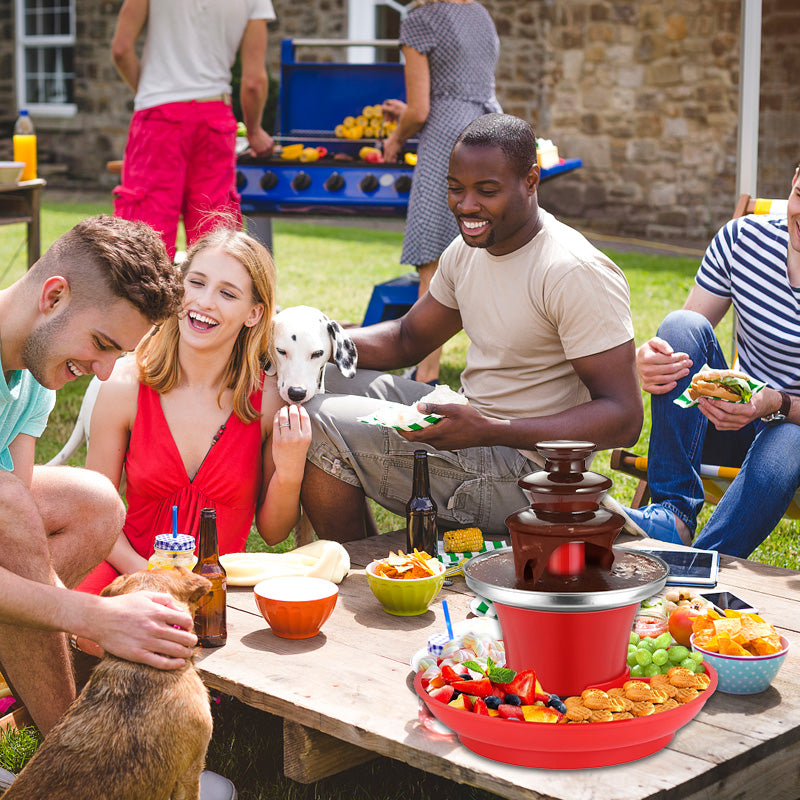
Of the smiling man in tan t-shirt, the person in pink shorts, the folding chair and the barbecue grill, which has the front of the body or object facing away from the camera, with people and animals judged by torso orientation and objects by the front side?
the person in pink shorts

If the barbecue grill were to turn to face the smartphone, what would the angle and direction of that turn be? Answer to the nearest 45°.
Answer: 0° — it already faces it

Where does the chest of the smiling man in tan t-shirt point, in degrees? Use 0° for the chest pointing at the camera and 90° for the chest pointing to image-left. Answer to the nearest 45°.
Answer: approximately 45°

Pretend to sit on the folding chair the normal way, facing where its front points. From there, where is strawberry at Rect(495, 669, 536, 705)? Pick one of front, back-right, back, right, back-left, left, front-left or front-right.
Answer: front-left

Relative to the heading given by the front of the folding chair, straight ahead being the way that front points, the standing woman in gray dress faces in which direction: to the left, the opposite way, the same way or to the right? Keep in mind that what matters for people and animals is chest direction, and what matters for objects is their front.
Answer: to the right

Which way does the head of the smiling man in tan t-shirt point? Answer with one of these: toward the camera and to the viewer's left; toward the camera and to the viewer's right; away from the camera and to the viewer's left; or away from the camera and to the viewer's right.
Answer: toward the camera and to the viewer's left

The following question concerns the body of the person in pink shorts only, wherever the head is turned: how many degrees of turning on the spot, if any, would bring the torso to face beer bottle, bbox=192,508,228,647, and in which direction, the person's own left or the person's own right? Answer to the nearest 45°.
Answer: approximately 180°

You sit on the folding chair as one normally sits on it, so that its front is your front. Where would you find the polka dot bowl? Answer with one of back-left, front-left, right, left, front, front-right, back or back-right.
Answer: front-left

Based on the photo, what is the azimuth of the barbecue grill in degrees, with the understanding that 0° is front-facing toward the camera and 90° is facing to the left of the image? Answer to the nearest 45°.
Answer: approximately 0°

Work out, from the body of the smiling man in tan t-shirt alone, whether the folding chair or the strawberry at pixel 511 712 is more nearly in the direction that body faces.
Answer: the strawberry

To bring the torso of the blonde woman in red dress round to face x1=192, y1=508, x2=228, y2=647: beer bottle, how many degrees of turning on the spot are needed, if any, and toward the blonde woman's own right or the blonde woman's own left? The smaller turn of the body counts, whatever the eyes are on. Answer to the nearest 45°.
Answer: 0° — they already face it

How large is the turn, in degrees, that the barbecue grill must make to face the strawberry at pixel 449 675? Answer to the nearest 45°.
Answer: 0° — it already faces it
